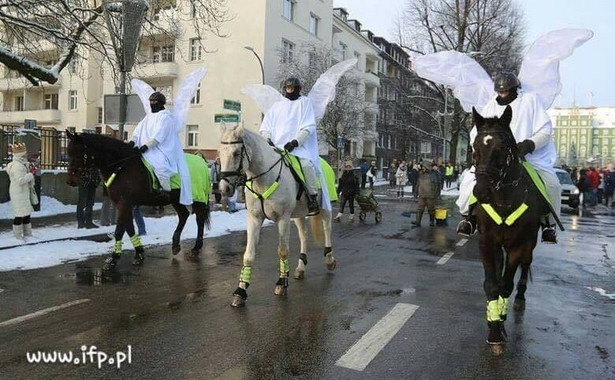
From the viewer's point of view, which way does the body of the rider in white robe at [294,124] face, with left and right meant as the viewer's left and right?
facing the viewer and to the left of the viewer

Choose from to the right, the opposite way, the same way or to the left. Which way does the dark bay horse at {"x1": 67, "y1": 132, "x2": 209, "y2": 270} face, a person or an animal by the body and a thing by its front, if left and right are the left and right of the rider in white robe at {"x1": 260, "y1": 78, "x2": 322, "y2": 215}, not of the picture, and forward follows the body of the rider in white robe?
the same way

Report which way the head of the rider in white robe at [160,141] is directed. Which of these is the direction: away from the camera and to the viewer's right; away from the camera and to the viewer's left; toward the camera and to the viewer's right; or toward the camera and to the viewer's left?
toward the camera and to the viewer's left

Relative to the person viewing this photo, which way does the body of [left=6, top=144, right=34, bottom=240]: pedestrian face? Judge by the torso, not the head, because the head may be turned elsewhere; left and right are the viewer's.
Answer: facing to the right of the viewer

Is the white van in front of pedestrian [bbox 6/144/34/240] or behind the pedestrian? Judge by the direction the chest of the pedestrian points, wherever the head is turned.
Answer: in front

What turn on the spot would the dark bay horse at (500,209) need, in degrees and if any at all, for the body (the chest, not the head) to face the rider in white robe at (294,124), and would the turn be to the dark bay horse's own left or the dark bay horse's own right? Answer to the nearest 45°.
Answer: approximately 135° to the dark bay horse's own right

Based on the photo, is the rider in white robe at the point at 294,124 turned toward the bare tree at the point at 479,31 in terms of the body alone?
no

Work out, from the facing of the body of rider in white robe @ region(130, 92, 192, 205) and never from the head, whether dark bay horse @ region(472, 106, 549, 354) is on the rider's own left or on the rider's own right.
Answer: on the rider's own left

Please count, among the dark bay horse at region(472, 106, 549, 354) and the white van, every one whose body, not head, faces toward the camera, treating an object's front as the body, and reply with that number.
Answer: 2

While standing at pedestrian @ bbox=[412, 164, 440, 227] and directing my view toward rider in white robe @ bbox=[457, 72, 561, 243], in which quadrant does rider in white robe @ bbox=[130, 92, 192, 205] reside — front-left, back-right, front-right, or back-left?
front-right

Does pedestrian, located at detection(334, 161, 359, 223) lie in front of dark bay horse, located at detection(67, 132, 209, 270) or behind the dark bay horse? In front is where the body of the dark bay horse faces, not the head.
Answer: behind

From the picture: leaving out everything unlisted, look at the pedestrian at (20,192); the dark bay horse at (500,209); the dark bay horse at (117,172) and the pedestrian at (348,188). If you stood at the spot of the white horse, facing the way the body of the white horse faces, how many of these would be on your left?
1

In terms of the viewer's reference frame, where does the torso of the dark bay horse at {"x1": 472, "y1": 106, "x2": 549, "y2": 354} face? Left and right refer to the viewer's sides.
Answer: facing the viewer

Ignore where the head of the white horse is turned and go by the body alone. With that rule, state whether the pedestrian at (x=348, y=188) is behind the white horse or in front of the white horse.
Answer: behind

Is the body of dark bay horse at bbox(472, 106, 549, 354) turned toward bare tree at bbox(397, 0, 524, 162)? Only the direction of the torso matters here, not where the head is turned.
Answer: no
